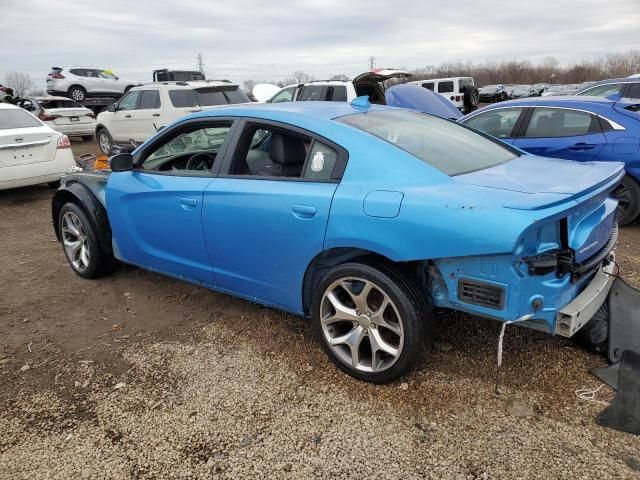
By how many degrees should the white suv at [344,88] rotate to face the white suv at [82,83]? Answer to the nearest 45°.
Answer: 0° — it already faces it

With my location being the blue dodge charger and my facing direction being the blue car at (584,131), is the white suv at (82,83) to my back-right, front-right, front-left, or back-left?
front-left

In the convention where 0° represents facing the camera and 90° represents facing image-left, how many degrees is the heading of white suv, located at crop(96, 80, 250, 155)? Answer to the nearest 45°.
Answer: approximately 135°

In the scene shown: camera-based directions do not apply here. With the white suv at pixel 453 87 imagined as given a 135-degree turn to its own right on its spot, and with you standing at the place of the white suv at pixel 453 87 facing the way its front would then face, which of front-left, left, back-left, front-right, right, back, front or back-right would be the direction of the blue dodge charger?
right

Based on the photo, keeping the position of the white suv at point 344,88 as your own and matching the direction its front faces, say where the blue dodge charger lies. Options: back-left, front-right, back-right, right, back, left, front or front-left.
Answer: back-left

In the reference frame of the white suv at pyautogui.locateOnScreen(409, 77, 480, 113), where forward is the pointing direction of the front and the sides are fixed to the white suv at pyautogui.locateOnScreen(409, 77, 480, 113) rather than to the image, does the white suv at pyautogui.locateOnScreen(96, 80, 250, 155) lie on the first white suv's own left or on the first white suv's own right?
on the first white suv's own left

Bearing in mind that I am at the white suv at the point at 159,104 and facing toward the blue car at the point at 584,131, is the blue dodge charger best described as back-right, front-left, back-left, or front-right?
front-right

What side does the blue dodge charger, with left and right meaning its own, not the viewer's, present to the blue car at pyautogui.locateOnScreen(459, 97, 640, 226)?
right

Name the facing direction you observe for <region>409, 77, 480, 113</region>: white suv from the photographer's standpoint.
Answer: facing away from the viewer and to the left of the viewer

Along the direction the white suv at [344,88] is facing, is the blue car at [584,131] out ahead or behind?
behind

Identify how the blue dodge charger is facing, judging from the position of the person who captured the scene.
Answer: facing away from the viewer and to the left of the viewer

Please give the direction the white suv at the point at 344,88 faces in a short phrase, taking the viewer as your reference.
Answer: facing away from the viewer and to the left of the viewer

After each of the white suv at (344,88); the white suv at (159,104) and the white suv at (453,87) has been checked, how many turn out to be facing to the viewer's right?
0
